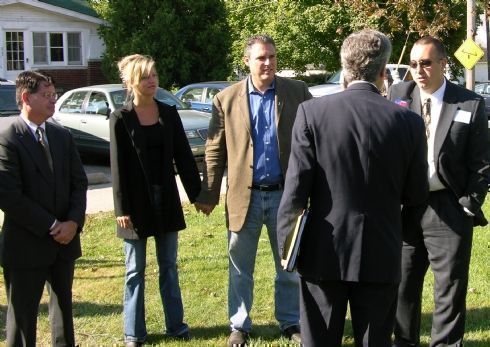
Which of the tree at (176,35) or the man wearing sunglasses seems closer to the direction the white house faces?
the man wearing sunglasses

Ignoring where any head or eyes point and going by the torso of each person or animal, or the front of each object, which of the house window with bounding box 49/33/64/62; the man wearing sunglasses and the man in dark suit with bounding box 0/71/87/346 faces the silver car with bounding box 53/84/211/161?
the house window

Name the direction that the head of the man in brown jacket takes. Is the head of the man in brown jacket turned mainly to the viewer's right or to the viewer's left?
to the viewer's right

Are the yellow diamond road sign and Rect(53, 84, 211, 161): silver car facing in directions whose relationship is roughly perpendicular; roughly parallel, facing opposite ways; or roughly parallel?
roughly perpendicular

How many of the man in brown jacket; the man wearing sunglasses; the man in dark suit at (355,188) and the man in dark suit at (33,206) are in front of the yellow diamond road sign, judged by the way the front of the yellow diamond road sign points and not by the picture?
4

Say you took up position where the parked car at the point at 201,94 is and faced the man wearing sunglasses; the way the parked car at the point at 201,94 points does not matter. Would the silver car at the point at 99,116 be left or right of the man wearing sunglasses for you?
right

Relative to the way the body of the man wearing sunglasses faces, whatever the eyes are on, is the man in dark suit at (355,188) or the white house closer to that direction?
the man in dark suit

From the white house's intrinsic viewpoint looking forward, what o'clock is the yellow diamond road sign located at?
The yellow diamond road sign is roughly at 11 o'clock from the white house.

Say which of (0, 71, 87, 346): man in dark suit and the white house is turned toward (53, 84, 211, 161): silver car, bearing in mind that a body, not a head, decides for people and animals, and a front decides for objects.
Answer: the white house

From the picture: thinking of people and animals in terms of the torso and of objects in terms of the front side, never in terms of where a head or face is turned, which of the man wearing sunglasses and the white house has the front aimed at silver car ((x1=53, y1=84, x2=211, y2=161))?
the white house

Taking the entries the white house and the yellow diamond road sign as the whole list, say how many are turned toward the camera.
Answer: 2

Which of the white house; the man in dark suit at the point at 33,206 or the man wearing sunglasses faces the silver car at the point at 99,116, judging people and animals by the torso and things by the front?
the white house

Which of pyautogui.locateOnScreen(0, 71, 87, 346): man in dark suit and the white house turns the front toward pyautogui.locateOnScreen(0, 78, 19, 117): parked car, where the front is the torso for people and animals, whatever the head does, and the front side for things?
the white house

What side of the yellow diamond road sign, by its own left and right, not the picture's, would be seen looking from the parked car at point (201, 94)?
right

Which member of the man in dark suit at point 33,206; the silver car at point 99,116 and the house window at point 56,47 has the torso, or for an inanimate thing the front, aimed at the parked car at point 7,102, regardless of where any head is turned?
the house window

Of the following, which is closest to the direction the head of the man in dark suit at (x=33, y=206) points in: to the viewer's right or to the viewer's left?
to the viewer's right

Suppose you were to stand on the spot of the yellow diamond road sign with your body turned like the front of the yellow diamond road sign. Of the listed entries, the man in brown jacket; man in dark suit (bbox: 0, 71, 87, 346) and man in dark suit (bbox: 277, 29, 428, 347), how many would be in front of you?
3

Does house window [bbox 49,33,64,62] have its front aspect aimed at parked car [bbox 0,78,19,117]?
yes
